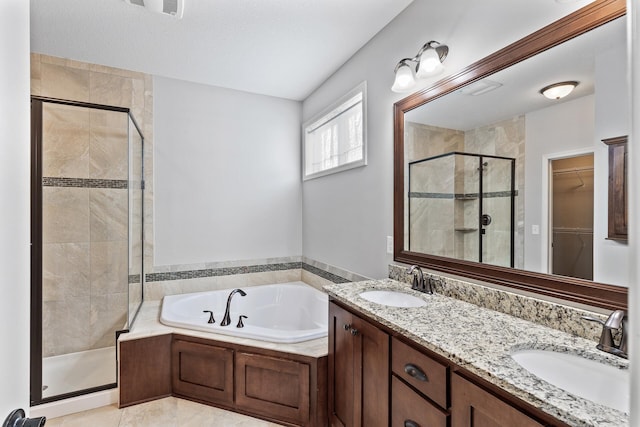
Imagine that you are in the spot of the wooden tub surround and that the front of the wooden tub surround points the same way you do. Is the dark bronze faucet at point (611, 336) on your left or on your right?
on your left

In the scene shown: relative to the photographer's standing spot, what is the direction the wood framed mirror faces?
facing the viewer and to the left of the viewer

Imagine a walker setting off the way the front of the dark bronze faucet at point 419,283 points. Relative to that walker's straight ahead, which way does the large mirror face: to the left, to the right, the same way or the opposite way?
the same way

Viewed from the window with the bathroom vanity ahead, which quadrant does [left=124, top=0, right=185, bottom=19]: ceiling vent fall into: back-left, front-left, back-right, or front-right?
front-right

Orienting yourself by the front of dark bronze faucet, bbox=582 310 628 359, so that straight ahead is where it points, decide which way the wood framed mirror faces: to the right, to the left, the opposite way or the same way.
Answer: the same way

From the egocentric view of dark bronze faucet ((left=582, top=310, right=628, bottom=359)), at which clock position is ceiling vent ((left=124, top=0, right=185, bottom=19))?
The ceiling vent is roughly at 1 o'clock from the dark bronze faucet.

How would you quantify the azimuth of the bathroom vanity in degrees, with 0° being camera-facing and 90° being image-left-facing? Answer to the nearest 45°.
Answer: approximately 45°

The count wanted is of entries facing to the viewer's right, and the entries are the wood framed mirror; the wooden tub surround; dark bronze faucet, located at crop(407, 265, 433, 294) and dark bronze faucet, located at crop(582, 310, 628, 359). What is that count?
0

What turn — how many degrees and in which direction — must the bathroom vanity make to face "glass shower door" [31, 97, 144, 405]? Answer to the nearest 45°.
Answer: approximately 45° to its right

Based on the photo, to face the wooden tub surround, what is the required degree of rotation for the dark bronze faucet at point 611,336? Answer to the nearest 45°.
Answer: approximately 45° to its right

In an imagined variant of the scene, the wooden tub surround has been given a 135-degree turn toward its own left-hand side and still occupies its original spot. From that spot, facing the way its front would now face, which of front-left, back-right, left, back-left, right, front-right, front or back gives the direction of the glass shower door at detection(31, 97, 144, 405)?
back-left

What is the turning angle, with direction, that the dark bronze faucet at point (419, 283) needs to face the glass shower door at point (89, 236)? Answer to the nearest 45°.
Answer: approximately 45° to its right

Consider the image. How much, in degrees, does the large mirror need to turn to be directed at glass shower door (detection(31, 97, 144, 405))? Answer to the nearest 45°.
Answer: approximately 45° to its right

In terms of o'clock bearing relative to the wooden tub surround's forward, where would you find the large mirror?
The large mirror is roughly at 9 o'clock from the wooden tub surround.

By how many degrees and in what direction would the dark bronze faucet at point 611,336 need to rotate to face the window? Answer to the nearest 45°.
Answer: approximately 90° to its right

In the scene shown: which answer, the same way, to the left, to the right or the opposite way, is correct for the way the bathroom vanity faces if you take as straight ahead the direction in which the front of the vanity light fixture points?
the same way

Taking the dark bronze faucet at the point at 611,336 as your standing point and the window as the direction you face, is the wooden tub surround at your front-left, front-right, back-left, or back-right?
front-left

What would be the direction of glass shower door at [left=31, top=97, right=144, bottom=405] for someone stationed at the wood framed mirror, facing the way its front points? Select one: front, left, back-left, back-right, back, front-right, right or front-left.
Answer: front-right
